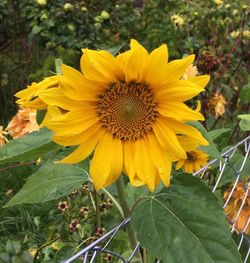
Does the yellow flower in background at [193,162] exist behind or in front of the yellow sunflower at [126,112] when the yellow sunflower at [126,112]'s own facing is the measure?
behind

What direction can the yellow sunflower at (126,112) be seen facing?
toward the camera

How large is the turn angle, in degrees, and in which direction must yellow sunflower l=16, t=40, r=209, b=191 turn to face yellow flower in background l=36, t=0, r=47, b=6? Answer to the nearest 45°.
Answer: approximately 180°

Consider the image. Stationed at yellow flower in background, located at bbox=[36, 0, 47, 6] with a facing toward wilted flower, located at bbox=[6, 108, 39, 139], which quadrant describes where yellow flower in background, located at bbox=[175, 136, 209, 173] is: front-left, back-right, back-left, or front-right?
front-left

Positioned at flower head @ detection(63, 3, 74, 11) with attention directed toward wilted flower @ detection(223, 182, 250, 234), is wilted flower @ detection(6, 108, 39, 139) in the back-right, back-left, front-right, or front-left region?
front-right

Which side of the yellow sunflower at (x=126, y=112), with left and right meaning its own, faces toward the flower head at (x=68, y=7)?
back

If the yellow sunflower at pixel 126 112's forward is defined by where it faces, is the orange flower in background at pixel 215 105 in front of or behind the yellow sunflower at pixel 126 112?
behind

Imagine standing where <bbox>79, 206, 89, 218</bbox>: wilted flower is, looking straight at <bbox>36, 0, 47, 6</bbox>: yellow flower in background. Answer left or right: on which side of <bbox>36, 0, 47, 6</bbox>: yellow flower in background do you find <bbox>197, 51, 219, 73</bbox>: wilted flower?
right
